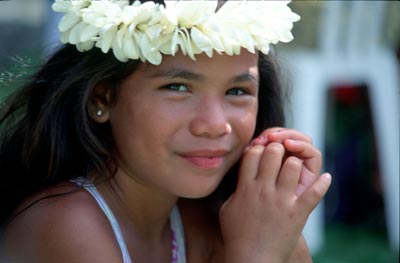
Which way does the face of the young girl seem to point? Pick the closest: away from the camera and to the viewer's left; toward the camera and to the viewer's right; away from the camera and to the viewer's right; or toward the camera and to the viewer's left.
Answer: toward the camera and to the viewer's right

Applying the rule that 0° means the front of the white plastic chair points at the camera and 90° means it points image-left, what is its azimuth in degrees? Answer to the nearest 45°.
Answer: approximately 0°

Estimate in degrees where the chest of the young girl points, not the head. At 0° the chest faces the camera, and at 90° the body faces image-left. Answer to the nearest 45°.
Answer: approximately 315°

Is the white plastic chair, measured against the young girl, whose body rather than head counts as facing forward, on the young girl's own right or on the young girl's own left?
on the young girl's own left

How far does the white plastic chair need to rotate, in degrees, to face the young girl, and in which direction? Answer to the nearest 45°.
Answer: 0° — it already faces them
